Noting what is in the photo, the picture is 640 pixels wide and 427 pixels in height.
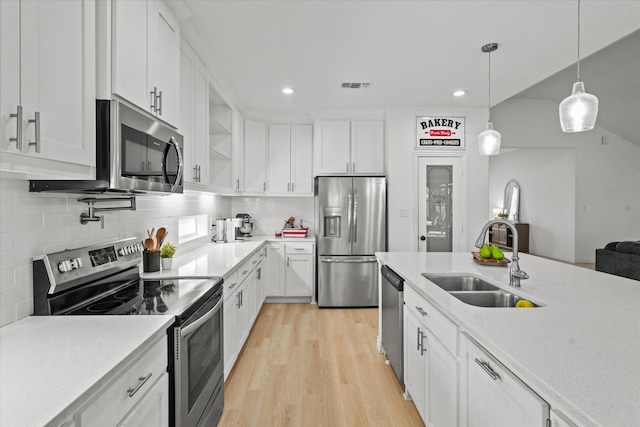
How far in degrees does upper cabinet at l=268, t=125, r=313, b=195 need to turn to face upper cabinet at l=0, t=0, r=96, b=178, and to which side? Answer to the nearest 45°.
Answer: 0° — it already faces it

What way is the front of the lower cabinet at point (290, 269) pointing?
toward the camera

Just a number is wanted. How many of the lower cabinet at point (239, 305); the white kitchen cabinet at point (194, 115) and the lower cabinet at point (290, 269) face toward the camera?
1

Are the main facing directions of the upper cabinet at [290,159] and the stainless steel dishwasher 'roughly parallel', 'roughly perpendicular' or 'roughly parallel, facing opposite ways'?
roughly perpendicular

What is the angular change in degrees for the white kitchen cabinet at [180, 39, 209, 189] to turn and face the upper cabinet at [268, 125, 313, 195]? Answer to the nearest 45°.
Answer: approximately 45° to its left

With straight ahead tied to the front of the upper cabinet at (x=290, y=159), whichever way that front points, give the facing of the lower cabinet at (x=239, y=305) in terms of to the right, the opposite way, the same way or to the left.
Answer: to the left

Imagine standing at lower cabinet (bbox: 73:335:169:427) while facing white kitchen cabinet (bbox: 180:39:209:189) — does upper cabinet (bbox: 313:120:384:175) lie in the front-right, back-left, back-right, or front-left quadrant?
front-right

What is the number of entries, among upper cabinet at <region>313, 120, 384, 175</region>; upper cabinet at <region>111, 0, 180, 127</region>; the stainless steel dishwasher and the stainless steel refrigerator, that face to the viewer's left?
1

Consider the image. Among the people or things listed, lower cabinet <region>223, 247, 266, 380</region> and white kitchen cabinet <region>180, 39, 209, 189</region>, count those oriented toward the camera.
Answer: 0

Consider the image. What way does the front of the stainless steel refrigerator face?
toward the camera

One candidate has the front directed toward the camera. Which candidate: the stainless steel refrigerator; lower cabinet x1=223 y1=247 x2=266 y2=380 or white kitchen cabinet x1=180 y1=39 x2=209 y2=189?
the stainless steel refrigerator

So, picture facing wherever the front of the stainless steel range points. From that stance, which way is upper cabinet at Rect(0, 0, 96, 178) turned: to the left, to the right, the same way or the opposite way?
the same way

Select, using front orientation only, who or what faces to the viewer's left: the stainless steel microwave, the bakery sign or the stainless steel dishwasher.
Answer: the stainless steel dishwasher

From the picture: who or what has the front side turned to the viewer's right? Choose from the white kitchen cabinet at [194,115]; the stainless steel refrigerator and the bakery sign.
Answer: the white kitchen cabinet

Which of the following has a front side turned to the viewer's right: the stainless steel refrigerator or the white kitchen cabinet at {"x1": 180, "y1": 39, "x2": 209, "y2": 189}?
the white kitchen cabinet

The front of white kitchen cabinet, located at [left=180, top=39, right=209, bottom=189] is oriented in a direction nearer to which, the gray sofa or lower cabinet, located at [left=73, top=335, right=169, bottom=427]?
the gray sofa

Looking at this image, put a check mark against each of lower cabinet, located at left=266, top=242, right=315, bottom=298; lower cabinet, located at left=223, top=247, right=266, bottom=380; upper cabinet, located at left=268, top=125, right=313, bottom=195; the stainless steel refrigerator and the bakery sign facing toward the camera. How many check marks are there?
4

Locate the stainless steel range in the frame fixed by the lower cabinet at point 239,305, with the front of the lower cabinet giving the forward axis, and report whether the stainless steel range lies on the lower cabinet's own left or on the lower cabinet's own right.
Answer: on the lower cabinet's own right

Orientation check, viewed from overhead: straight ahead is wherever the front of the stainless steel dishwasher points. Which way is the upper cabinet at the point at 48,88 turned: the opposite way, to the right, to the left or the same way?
the opposite way

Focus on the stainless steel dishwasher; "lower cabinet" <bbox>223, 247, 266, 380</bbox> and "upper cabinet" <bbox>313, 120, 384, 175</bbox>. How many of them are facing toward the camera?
1
